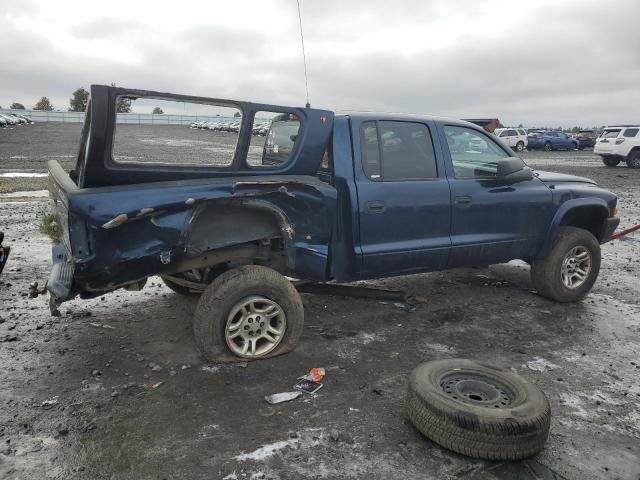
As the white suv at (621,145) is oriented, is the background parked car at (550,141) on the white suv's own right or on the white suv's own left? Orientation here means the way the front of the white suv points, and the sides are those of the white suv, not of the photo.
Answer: on the white suv's own left

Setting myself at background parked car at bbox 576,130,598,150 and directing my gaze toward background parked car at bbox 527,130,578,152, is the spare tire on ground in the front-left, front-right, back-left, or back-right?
front-left

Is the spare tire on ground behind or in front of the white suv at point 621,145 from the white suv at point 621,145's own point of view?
behind

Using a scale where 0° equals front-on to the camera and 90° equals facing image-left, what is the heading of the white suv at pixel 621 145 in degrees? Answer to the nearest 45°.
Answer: approximately 225°

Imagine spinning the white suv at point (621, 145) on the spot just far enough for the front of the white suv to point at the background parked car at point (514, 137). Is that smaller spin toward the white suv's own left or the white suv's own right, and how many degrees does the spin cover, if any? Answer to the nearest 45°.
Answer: approximately 90° to the white suv's own left

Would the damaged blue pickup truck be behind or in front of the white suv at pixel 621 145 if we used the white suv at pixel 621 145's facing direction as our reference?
behind

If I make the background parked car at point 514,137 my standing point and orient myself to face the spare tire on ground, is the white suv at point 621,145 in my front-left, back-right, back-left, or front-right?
front-left

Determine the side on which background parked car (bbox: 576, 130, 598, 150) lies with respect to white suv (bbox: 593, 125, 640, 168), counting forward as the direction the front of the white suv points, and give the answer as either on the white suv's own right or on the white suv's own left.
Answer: on the white suv's own left
